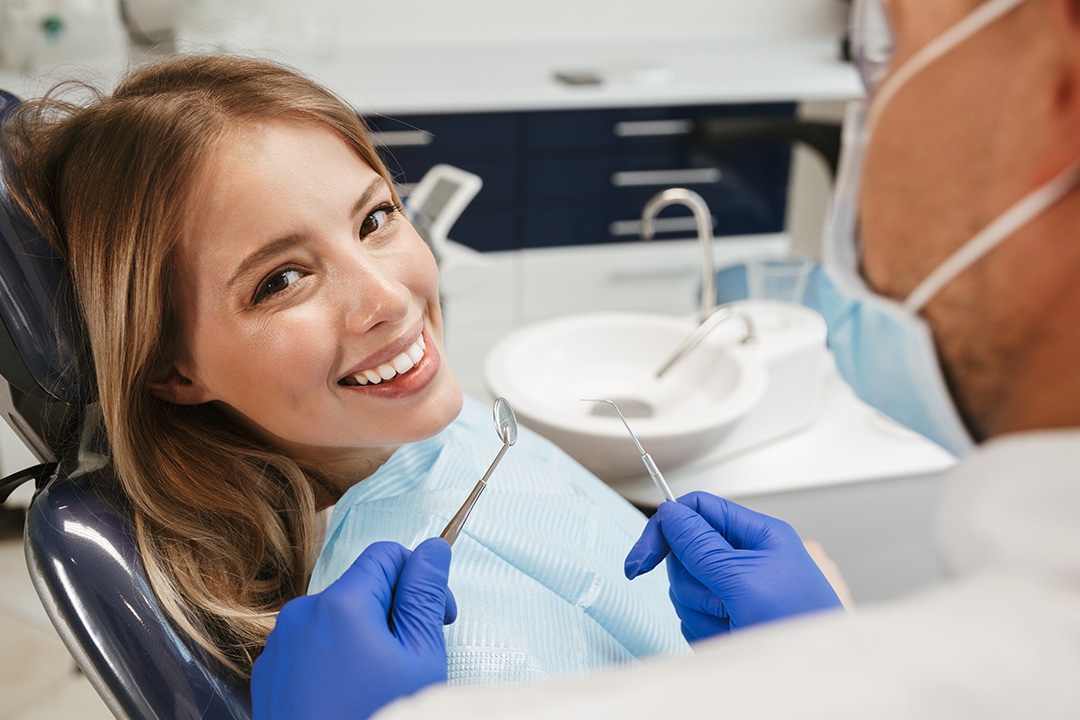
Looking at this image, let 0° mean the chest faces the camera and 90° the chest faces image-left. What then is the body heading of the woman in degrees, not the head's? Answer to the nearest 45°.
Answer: approximately 315°

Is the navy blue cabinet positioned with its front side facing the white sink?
yes

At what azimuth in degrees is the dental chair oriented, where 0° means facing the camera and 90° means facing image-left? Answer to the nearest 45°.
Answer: approximately 315°

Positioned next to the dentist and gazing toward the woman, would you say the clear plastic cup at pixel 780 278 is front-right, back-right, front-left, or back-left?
front-right

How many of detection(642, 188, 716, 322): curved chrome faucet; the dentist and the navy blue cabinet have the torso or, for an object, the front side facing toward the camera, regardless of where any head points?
1

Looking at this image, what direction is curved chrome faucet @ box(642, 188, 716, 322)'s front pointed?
to the viewer's left

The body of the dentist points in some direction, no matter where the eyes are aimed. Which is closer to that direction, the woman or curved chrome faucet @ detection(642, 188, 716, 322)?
the woman

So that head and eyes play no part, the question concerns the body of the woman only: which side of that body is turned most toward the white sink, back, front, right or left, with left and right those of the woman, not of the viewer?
left

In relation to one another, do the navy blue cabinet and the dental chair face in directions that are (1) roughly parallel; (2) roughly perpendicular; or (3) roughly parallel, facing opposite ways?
roughly perpendicular

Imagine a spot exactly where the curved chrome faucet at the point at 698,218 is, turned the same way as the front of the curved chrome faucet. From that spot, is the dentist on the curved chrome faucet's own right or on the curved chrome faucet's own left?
on the curved chrome faucet's own left

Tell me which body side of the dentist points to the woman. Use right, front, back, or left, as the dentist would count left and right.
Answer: front

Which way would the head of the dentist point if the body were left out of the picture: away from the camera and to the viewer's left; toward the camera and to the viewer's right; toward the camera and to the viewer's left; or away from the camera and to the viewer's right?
away from the camera and to the viewer's left

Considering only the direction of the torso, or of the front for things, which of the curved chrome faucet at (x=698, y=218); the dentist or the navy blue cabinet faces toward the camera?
the navy blue cabinet

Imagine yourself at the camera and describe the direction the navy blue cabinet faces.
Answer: facing the viewer
